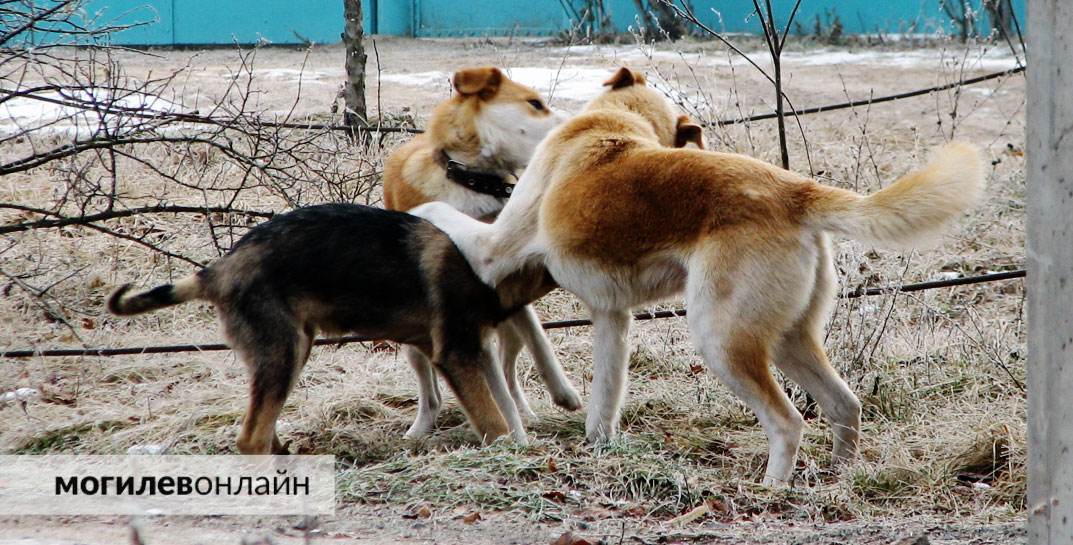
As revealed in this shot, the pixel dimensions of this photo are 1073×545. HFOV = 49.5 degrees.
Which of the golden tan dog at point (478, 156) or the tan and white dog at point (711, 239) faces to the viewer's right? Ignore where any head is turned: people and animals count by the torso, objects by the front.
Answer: the golden tan dog

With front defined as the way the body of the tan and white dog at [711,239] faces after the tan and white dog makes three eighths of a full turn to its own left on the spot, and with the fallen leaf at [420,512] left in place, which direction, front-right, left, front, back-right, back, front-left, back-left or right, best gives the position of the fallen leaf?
front-right

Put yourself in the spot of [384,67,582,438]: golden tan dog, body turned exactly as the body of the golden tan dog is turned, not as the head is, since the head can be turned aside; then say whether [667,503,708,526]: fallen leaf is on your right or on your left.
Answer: on your right

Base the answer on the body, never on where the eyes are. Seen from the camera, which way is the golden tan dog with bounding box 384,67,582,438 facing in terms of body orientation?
to the viewer's right

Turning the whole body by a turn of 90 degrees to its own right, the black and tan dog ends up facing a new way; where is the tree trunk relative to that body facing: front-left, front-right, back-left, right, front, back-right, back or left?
back

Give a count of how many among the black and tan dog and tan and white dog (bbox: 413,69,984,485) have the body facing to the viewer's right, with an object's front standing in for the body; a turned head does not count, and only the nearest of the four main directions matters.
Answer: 1

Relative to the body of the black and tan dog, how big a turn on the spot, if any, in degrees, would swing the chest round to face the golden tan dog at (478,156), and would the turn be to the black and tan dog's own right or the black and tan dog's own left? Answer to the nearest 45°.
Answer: approximately 45° to the black and tan dog's own left

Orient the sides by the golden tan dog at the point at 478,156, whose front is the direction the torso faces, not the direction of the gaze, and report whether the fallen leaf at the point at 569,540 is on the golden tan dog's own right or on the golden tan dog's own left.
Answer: on the golden tan dog's own right

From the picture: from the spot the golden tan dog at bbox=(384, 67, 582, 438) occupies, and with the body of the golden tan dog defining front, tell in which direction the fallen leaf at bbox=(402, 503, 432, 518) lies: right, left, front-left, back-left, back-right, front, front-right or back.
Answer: right

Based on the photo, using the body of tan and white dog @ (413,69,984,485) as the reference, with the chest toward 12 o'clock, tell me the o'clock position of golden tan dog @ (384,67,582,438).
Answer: The golden tan dog is roughly at 12 o'clock from the tan and white dog.

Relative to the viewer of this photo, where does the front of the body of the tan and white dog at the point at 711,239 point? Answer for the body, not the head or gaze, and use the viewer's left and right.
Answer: facing away from the viewer and to the left of the viewer

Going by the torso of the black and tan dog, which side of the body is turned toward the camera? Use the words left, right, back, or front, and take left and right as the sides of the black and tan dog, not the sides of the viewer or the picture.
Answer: right
